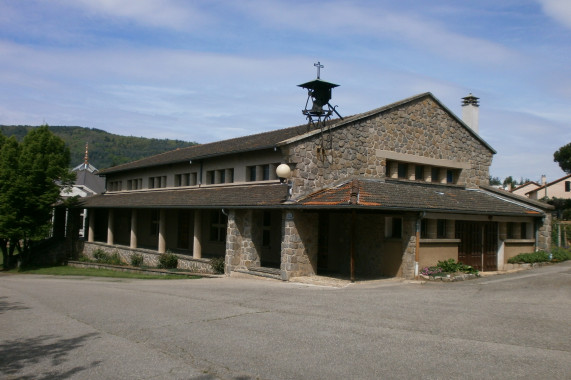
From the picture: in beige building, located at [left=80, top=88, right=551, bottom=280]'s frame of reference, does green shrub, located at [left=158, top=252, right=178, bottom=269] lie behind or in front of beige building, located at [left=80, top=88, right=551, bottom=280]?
behind

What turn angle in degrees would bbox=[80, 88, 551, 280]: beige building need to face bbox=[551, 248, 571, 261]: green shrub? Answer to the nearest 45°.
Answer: approximately 45° to its left

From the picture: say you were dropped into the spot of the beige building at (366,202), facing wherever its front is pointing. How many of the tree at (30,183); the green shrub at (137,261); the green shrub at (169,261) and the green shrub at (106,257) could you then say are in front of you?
0

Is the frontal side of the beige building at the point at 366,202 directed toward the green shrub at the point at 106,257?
no

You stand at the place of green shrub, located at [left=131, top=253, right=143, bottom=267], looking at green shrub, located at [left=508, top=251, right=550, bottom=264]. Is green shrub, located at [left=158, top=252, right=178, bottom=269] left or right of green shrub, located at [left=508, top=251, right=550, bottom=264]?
right

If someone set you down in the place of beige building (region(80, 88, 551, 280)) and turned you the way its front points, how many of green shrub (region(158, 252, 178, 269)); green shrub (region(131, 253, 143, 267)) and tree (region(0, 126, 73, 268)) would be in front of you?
0

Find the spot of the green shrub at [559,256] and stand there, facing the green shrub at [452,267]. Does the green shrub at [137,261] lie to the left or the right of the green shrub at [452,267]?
right

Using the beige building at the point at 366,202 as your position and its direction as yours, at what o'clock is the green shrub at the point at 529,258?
The green shrub is roughly at 10 o'clock from the beige building.

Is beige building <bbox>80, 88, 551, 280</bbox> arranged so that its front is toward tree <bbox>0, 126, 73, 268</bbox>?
no

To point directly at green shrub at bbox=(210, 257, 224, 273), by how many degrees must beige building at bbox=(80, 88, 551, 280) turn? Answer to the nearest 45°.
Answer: approximately 45° to its right
